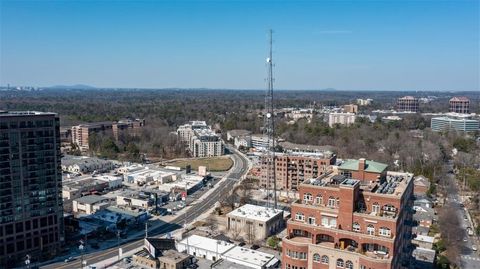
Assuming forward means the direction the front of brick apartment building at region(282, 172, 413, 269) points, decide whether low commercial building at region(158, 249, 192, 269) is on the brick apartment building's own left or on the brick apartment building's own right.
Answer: on the brick apartment building's own right

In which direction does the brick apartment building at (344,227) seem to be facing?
toward the camera

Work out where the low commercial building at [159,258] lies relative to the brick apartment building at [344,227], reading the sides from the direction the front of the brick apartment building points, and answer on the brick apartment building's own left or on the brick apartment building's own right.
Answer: on the brick apartment building's own right
